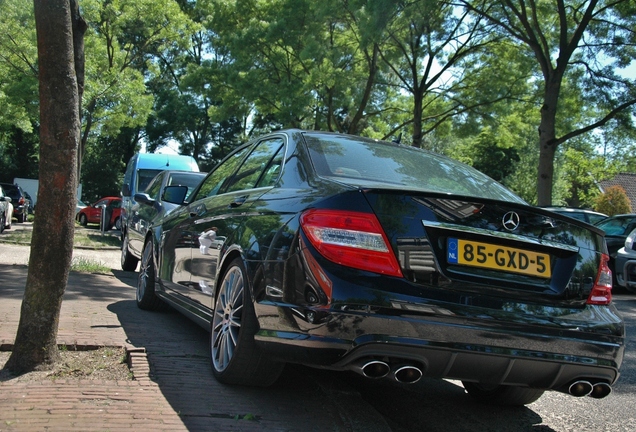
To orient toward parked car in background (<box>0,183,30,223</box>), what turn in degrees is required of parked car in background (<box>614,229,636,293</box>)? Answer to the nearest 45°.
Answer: approximately 45° to its right

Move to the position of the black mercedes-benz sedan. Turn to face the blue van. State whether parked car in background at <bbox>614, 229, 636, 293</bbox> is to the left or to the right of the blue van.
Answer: right

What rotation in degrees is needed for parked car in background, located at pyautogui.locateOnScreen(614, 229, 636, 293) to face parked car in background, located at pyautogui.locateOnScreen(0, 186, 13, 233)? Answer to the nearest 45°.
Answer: approximately 45° to its right

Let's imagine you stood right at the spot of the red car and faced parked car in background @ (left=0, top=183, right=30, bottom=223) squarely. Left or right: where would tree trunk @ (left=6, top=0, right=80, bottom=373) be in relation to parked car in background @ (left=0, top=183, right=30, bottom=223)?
left

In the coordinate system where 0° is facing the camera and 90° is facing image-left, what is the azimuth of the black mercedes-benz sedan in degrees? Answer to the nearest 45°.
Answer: approximately 135°

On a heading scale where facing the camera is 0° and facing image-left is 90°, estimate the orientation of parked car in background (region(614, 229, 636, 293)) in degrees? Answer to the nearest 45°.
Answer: approximately 45°
